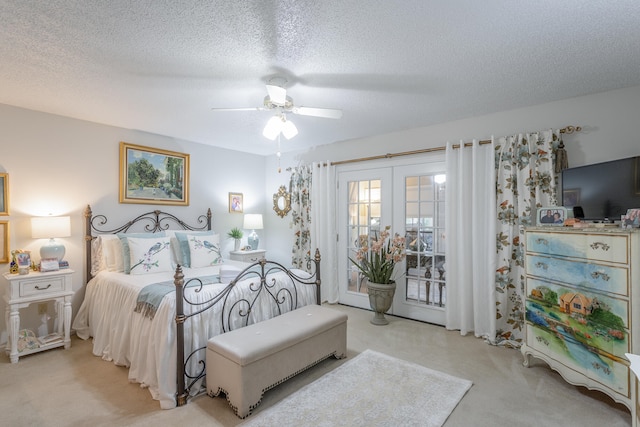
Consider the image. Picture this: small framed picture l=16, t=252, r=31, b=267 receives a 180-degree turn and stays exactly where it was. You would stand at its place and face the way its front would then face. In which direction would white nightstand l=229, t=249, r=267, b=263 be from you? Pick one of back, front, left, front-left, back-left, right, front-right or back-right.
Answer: right

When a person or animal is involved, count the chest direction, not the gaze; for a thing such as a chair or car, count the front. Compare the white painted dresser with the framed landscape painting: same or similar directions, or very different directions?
very different directions

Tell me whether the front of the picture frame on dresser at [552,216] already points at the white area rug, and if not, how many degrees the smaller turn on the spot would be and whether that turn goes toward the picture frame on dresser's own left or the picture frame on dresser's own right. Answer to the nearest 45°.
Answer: approximately 45° to the picture frame on dresser's own right

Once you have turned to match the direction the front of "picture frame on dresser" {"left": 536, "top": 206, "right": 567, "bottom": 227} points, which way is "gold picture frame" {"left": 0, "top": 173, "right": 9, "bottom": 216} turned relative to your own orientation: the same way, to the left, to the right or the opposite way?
to the left

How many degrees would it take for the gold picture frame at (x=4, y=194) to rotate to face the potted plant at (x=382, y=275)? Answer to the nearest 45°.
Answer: approximately 45° to its left

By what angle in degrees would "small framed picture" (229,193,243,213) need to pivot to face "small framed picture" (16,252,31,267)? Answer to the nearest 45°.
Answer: approximately 90° to its right
